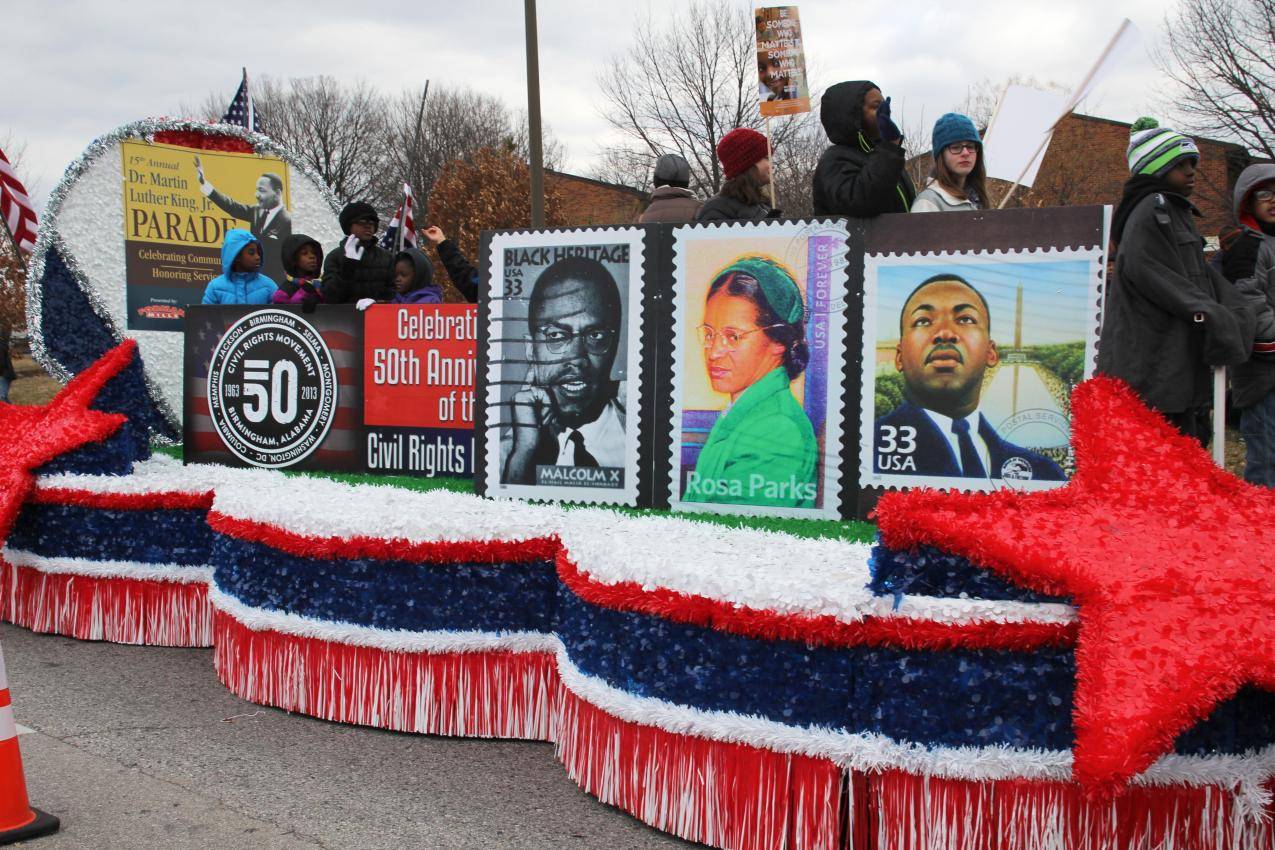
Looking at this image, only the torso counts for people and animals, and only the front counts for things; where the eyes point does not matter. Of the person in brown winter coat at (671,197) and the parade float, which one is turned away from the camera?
the person in brown winter coat

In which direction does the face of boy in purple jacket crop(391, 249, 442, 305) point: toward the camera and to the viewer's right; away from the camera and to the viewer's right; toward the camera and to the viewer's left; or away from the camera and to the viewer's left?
toward the camera and to the viewer's left

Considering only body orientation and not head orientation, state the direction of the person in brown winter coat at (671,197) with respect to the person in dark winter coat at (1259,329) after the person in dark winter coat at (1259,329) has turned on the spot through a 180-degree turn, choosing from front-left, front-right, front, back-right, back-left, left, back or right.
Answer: front-left

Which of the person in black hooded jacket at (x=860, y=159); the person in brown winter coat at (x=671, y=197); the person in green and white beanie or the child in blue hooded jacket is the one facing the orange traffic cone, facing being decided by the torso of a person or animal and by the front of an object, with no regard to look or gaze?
the child in blue hooded jacket

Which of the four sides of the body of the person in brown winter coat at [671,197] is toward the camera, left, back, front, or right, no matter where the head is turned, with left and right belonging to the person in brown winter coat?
back

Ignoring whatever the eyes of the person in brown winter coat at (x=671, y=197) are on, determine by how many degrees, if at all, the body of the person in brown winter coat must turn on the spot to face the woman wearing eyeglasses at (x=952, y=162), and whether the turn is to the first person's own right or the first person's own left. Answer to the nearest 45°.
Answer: approximately 135° to the first person's own right

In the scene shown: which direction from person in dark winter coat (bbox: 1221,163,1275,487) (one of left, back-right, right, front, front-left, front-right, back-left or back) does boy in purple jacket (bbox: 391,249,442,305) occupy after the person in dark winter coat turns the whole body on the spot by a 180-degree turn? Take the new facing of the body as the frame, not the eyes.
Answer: front-left

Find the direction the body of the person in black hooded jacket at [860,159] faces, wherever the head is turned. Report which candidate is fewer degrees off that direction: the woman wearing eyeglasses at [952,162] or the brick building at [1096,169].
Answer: the woman wearing eyeglasses

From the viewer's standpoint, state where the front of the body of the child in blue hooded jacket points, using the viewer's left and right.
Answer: facing the viewer
